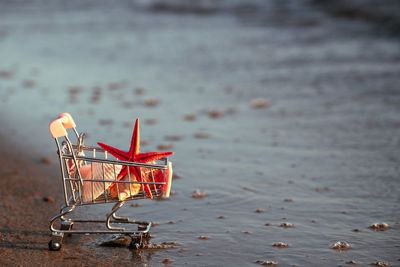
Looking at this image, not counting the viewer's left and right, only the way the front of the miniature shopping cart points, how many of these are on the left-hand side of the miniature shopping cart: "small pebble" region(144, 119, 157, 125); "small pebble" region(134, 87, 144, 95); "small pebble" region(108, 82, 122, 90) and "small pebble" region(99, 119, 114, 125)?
4

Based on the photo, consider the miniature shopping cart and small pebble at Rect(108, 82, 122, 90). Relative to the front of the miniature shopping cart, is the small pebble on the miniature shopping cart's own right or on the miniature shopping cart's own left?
on the miniature shopping cart's own left

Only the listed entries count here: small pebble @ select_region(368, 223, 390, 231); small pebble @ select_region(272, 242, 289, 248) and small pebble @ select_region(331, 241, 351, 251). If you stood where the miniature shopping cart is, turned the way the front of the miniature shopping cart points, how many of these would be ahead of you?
3

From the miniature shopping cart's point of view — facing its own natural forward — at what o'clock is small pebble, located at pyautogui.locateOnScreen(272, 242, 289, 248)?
The small pebble is roughly at 12 o'clock from the miniature shopping cart.

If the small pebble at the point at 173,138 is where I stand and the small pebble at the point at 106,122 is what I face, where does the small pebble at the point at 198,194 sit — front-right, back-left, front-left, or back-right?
back-left

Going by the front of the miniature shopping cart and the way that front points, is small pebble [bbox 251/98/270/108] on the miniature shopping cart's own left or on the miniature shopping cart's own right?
on the miniature shopping cart's own left

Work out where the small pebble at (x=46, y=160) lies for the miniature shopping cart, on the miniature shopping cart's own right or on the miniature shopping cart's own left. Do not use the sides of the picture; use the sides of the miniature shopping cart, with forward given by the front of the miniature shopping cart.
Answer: on the miniature shopping cart's own left

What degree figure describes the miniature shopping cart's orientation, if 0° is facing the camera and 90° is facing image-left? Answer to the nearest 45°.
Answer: approximately 270°

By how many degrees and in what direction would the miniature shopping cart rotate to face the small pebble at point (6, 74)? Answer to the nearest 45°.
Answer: approximately 90° to its left

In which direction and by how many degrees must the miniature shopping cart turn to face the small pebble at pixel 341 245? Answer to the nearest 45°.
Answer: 0° — it already faces it
